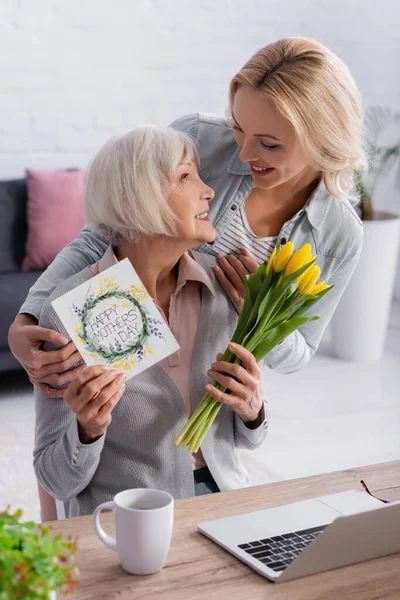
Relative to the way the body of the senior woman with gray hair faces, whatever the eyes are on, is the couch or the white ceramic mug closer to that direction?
the white ceramic mug

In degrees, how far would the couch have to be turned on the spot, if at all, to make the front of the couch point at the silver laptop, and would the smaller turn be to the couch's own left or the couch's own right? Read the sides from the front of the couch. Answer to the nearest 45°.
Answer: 0° — it already faces it

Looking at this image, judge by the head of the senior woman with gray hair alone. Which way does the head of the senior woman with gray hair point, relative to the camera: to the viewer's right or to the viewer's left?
to the viewer's right

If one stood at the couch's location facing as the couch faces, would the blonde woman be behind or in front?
in front

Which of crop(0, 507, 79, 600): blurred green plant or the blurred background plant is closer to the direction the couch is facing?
the blurred green plant

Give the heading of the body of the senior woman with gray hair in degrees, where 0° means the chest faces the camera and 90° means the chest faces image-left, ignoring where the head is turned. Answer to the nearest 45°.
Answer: approximately 315°

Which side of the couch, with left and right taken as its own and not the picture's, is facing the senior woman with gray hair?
front
